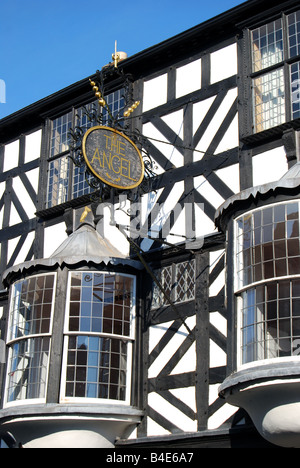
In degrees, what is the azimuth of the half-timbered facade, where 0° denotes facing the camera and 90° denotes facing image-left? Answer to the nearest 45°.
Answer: approximately 45°

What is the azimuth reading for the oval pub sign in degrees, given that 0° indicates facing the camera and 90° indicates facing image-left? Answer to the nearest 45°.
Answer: approximately 315°
